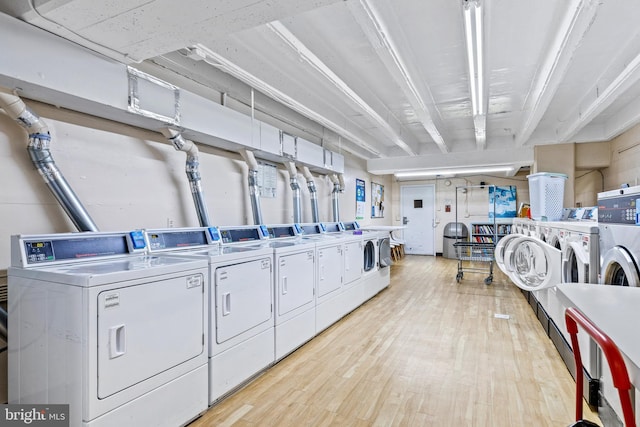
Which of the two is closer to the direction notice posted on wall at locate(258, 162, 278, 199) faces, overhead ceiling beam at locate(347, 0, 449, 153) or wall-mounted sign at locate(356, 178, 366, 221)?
the overhead ceiling beam

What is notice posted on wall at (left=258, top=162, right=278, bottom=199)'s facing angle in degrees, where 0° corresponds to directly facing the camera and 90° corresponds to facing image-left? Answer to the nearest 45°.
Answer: approximately 315°

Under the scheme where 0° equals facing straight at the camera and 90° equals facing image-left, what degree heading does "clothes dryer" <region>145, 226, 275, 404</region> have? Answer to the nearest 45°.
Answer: approximately 315°

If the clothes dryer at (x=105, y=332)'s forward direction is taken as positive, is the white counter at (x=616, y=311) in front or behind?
in front

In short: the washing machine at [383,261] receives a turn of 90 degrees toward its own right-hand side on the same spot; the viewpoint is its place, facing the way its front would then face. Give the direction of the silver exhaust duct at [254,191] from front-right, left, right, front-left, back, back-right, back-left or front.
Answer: front-right

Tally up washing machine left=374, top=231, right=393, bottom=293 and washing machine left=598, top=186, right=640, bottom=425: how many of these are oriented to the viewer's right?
1

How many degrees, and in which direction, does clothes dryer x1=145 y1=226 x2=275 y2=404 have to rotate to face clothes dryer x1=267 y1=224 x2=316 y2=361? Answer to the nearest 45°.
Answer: approximately 90° to its left

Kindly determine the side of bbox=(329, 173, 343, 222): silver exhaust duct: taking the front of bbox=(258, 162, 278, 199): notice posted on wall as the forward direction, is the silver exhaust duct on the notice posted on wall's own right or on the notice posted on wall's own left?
on the notice posted on wall's own left

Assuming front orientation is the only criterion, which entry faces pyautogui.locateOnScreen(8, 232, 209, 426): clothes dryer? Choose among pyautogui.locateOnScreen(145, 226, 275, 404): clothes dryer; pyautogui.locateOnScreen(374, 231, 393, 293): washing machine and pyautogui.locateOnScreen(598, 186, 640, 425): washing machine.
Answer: pyautogui.locateOnScreen(598, 186, 640, 425): washing machine

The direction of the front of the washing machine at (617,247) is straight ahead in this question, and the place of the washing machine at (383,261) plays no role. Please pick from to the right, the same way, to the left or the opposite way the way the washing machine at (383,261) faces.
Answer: the opposite way

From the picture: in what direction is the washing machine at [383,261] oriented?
to the viewer's right

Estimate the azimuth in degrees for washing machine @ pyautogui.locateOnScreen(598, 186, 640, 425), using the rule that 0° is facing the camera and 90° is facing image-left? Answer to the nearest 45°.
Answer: approximately 45°

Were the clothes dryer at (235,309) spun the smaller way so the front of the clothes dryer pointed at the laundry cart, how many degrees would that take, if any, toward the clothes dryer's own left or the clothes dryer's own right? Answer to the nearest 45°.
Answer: approximately 90° to the clothes dryer's own left
